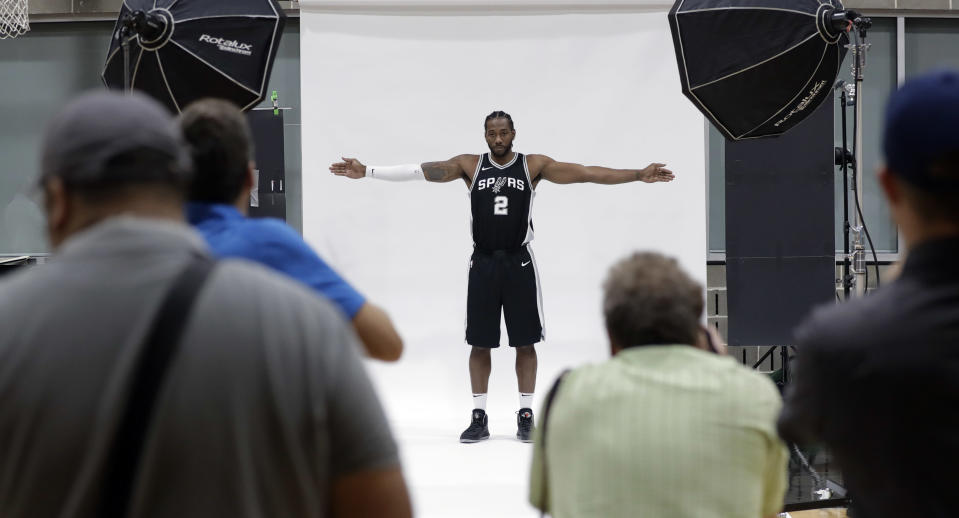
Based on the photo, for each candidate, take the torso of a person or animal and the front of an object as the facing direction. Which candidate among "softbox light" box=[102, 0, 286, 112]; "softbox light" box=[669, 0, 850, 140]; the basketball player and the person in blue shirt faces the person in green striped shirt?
the basketball player

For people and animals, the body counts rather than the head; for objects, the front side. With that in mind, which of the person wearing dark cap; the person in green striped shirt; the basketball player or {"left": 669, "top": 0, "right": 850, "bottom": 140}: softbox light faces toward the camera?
the basketball player

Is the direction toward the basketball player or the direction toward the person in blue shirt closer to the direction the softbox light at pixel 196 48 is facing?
the basketball player

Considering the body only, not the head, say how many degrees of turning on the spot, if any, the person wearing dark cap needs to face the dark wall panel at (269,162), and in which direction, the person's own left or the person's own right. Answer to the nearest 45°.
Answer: approximately 45° to the person's own left

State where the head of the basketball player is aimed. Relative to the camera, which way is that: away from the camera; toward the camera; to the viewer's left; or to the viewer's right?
toward the camera

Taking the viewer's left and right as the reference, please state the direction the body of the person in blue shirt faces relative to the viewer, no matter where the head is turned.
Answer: facing away from the viewer

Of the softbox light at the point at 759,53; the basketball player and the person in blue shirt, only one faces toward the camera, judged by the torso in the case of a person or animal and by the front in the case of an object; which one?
the basketball player

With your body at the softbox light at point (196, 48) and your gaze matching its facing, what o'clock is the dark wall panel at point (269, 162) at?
The dark wall panel is roughly at 11 o'clock from the softbox light.

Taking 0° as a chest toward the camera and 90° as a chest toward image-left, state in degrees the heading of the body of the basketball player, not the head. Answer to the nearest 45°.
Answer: approximately 0°

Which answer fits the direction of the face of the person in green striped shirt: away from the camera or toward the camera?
away from the camera

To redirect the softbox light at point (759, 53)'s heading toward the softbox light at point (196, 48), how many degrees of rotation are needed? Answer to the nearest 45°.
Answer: approximately 90° to its left

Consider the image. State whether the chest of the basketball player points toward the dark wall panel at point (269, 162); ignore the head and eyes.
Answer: no

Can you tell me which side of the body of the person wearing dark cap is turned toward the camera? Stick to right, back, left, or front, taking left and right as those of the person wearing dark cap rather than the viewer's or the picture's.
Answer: back

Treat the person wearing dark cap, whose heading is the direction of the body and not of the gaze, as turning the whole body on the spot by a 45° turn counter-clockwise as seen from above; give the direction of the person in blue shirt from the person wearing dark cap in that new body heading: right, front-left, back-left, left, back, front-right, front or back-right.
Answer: front-left

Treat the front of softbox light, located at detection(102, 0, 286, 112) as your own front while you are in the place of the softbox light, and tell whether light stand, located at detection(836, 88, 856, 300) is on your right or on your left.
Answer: on your right

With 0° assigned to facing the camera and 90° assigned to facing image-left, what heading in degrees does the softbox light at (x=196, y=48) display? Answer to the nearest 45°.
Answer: approximately 225°

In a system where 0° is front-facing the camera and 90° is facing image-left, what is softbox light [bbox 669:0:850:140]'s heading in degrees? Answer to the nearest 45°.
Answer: approximately 135°

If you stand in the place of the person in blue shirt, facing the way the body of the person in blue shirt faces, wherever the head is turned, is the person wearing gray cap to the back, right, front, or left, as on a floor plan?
back

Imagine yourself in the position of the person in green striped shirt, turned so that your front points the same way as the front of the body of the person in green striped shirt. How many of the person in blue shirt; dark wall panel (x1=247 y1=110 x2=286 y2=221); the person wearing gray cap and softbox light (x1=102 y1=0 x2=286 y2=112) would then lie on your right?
0

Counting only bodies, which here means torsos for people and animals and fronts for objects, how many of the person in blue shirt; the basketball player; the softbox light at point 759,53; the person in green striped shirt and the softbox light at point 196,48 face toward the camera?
1

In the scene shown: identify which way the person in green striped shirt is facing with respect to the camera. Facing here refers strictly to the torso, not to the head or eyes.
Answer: away from the camera

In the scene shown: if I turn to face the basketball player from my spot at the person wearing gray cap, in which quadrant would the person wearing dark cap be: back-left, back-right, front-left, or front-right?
front-right
